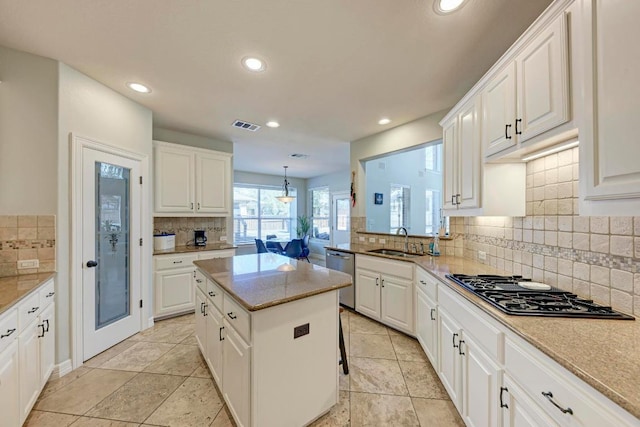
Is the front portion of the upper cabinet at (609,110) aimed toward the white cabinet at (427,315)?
no

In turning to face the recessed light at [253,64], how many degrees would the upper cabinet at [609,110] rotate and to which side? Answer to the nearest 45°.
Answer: approximately 45° to its right

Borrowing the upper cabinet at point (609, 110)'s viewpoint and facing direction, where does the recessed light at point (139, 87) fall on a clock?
The recessed light is roughly at 1 o'clock from the upper cabinet.

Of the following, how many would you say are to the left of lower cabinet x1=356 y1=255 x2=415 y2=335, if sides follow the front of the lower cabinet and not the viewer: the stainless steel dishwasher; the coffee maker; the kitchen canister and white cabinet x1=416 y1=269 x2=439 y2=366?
1

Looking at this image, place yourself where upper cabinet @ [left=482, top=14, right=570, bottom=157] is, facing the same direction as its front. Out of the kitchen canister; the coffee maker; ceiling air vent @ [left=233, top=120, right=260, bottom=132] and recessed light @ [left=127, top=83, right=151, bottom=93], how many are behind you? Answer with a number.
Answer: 0

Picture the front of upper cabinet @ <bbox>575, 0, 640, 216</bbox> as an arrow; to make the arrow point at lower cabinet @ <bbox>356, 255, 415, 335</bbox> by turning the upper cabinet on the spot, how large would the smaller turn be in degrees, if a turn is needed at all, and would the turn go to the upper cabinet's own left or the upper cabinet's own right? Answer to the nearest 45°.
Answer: approximately 90° to the upper cabinet's own right

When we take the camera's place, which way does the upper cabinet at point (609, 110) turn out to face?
facing the viewer and to the left of the viewer

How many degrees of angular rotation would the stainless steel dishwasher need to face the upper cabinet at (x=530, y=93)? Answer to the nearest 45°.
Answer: approximately 90° to its left

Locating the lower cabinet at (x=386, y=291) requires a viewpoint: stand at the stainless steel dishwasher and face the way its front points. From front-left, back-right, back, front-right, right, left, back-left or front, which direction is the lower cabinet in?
left

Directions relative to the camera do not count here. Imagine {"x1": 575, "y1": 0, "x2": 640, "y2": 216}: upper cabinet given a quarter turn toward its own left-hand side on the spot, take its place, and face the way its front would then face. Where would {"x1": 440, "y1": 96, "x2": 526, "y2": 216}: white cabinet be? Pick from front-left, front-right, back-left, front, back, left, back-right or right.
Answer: back

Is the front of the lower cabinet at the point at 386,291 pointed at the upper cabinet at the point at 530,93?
no

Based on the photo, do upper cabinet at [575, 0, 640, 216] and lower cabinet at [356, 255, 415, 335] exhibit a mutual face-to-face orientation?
no

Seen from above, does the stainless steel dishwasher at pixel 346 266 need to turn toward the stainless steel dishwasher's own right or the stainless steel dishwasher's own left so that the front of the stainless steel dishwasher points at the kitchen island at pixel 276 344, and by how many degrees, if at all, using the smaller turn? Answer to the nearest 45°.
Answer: approximately 45° to the stainless steel dishwasher's own left

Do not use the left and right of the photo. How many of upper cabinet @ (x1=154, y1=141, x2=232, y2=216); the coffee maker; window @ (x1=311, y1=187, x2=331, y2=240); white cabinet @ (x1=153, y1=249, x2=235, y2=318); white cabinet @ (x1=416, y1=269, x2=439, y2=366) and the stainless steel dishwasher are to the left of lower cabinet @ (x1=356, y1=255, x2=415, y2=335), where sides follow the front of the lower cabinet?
1

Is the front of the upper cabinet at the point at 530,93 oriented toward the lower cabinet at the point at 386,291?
no

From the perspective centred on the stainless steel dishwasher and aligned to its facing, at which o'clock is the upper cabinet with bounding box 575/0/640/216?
The upper cabinet is roughly at 10 o'clock from the stainless steel dishwasher.
